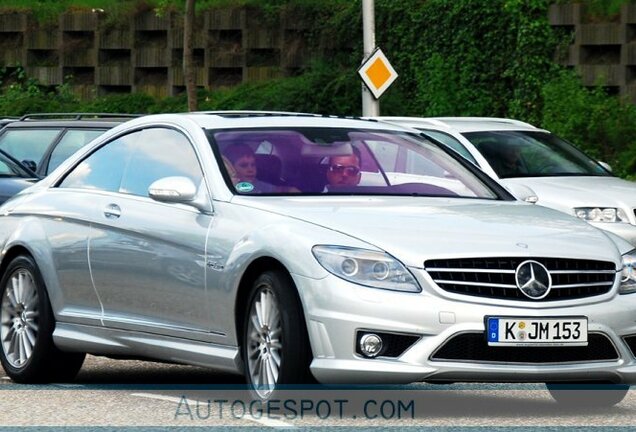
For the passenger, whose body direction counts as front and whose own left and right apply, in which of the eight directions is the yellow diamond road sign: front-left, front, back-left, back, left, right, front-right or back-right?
back-left

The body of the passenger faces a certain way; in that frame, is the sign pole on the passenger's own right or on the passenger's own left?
on the passenger's own left

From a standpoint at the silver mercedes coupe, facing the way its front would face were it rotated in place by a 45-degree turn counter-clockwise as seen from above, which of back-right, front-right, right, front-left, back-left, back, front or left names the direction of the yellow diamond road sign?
left

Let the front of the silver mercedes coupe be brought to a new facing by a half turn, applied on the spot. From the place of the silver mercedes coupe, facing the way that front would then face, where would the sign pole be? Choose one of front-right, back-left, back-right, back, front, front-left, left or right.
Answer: front-right

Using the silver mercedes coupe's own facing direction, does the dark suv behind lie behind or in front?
behind

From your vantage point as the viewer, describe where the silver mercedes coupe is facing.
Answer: facing the viewer and to the right of the viewer
